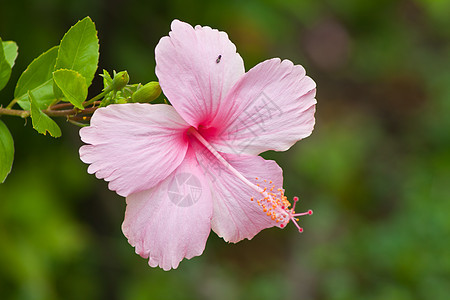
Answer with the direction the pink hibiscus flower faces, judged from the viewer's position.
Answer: facing the viewer and to the right of the viewer

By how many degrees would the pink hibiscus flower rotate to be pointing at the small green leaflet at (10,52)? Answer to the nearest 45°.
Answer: approximately 135° to its right
